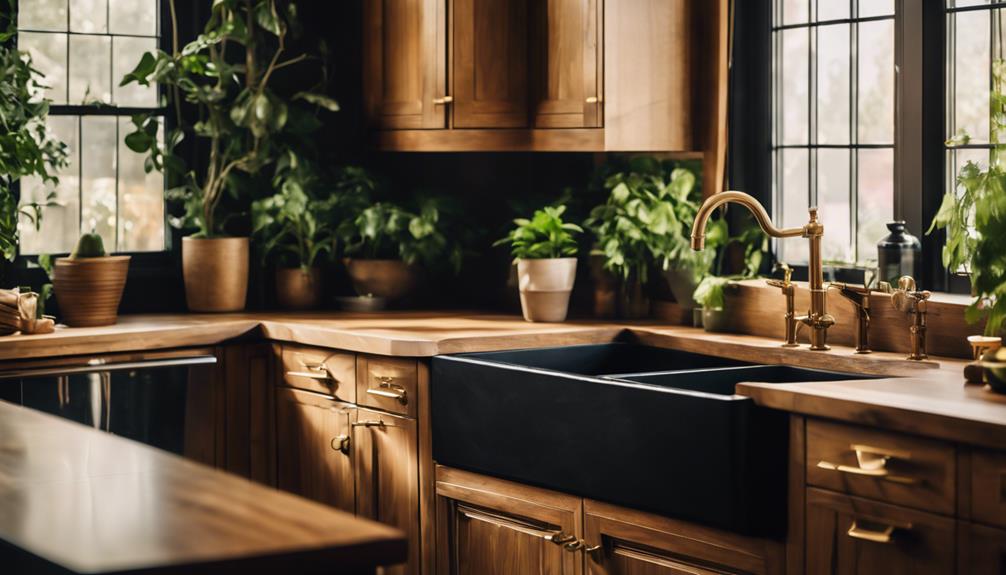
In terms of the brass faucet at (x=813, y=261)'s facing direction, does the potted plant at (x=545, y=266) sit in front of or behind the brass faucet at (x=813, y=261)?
in front

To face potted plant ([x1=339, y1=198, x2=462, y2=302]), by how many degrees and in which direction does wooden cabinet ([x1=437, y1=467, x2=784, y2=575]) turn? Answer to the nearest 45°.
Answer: approximately 90° to its right

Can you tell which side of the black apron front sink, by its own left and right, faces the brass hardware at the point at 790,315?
back

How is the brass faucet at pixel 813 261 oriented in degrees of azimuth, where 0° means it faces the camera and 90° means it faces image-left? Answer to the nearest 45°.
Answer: approximately 90°

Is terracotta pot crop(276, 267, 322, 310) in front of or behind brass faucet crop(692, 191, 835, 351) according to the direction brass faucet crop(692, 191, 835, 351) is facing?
in front

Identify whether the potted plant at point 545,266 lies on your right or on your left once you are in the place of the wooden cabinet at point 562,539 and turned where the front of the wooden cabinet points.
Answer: on your right

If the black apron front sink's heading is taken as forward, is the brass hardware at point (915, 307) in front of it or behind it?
behind

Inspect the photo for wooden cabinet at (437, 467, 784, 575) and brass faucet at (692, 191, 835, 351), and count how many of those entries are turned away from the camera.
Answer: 0

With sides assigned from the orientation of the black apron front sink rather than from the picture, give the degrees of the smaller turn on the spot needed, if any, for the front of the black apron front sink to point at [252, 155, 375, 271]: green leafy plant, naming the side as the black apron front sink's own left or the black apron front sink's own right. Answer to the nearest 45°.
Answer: approximately 90° to the black apron front sink's own right
